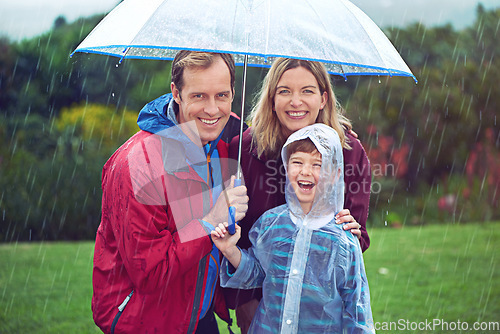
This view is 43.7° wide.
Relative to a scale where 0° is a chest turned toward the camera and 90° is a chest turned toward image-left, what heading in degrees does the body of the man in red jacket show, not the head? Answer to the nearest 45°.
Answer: approximately 315°

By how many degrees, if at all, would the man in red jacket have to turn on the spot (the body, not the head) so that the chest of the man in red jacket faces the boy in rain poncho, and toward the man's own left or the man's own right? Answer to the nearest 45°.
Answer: approximately 45° to the man's own left
